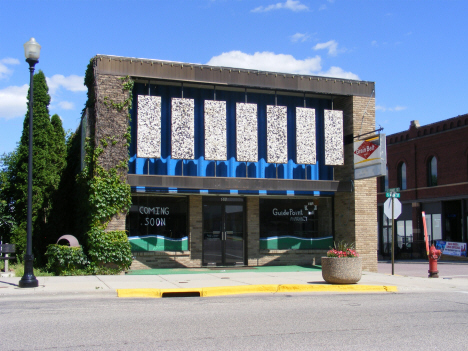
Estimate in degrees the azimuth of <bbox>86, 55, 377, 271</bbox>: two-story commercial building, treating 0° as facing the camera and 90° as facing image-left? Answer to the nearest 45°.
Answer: approximately 0°

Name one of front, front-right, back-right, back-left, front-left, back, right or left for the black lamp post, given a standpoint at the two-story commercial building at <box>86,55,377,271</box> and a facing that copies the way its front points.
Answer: front-right

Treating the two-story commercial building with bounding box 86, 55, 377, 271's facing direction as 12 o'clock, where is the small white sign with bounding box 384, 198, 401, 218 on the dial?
The small white sign is roughly at 9 o'clock from the two-story commercial building.
